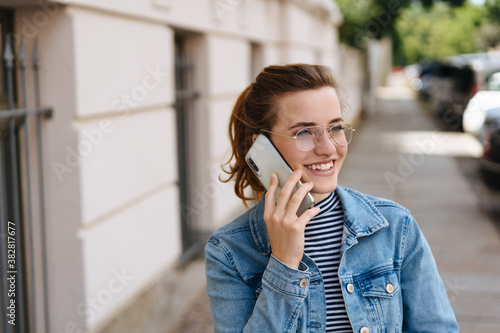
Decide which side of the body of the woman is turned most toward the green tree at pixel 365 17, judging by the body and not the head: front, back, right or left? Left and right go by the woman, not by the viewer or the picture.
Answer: back

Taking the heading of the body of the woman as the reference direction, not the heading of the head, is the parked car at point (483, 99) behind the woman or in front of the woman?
behind

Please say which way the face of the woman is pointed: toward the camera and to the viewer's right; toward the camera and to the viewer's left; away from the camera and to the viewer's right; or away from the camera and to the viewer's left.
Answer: toward the camera and to the viewer's right

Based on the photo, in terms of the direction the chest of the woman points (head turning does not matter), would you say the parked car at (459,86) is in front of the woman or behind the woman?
behind

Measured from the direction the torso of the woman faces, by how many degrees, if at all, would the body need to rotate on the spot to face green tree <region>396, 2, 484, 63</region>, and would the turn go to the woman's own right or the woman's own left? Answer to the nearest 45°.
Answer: approximately 180°

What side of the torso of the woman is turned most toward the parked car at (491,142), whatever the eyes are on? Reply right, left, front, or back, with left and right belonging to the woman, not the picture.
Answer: back

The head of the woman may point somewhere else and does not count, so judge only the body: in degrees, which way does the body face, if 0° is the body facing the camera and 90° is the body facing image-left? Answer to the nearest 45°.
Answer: approximately 0°

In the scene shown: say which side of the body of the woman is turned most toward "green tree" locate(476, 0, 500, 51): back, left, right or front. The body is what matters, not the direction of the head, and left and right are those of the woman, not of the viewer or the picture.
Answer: back

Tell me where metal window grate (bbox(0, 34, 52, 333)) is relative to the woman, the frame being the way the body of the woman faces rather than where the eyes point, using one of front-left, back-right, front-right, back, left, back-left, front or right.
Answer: back-right
